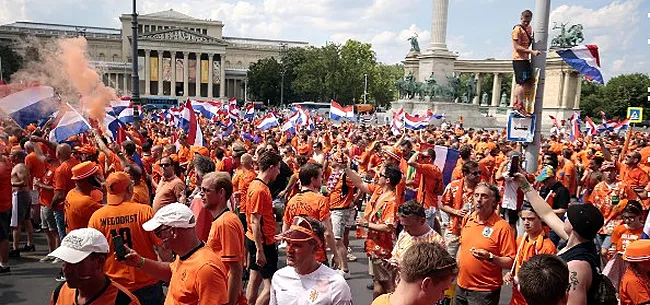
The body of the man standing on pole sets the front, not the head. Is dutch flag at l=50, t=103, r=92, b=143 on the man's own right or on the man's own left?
on the man's own right

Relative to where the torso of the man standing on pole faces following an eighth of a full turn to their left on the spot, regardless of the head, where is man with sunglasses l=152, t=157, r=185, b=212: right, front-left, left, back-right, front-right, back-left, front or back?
back-right

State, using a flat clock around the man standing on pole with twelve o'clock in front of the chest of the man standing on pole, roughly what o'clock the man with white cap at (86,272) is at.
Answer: The man with white cap is roughly at 2 o'clock from the man standing on pole.

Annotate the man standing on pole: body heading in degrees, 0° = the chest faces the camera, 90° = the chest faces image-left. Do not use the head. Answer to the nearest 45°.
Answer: approximately 315°

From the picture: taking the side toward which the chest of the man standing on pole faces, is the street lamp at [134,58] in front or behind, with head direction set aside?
behind
